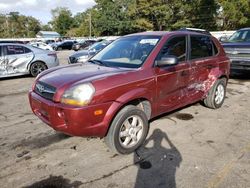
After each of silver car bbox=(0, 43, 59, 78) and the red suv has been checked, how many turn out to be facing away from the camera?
0

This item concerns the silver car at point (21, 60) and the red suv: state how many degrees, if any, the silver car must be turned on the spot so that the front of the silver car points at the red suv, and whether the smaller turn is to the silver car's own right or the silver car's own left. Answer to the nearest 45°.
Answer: approximately 90° to the silver car's own left

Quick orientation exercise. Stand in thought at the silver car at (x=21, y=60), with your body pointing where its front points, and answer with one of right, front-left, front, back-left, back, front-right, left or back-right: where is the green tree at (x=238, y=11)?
back-right

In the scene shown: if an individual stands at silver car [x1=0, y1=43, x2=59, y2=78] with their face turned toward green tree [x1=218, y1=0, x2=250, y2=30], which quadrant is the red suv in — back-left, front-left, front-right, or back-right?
back-right

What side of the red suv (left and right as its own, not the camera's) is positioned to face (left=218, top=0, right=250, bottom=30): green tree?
back

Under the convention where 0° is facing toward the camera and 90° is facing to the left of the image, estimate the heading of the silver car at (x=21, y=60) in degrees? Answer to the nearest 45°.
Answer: approximately 90°

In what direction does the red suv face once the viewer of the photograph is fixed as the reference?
facing the viewer and to the left of the viewer
